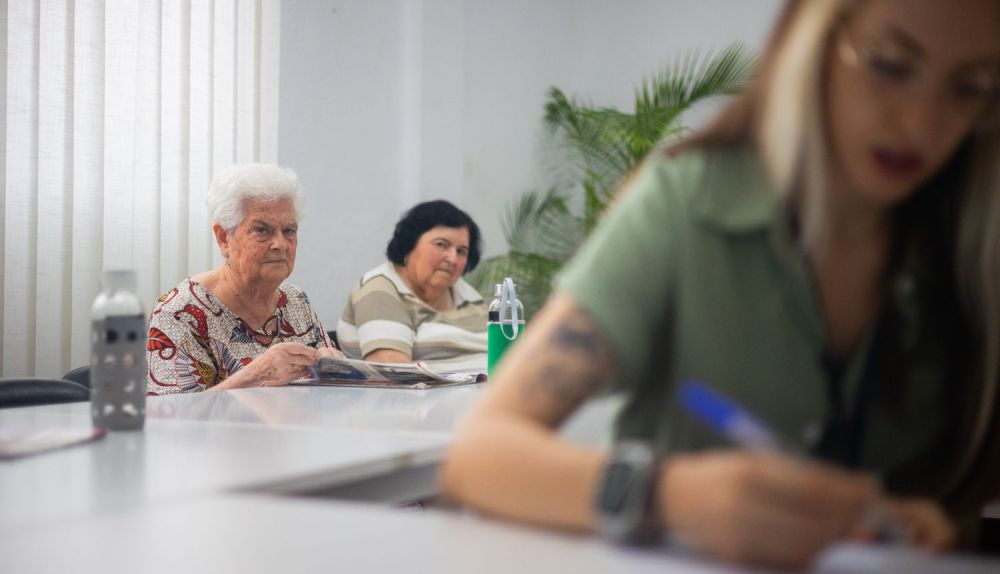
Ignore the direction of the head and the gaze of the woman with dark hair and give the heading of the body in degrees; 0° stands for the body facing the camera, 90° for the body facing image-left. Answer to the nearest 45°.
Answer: approximately 315°

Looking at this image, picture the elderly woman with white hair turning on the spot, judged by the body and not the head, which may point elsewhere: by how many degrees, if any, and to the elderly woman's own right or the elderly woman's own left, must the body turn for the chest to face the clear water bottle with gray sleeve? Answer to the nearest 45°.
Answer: approximately 45° to the elderly woman's own right

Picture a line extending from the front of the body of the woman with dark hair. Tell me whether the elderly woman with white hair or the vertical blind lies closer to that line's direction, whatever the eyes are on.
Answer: the elderly woman with white hair

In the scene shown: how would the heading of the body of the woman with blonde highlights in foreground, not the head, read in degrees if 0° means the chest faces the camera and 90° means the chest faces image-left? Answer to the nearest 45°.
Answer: approximately 0°

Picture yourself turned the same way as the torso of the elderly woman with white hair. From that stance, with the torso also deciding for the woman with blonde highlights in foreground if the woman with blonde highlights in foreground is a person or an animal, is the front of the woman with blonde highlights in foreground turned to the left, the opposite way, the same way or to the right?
to the right

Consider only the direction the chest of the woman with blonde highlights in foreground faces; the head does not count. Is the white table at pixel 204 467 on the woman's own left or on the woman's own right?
on the woman's own right

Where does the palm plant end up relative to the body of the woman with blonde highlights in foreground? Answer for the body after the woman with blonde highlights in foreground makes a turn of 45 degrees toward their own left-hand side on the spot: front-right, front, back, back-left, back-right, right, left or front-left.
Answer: back-left

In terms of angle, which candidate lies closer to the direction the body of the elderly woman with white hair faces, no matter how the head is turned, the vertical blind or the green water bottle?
the green water bottle
